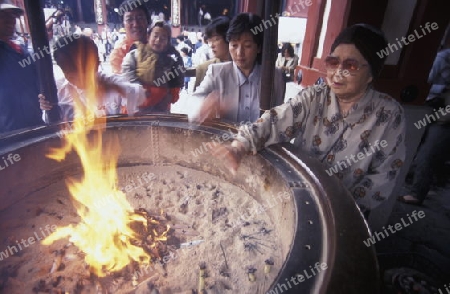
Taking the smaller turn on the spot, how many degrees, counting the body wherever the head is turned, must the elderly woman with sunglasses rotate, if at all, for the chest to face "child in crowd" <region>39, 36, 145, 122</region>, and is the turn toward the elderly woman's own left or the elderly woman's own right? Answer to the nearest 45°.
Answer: approximately 45° to the elderly woman's own right

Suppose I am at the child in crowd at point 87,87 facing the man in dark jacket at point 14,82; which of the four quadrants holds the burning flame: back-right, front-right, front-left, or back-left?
back-left

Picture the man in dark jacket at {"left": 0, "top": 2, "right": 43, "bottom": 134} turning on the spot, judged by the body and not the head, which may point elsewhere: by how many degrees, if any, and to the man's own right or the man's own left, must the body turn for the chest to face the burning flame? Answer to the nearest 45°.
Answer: approximately 45° to the man's own right

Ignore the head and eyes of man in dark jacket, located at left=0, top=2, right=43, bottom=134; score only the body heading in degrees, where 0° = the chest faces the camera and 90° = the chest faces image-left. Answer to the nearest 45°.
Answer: approximately 315°

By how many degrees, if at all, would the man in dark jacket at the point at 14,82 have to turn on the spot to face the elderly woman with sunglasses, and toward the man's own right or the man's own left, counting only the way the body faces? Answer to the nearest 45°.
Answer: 0° — they already face them

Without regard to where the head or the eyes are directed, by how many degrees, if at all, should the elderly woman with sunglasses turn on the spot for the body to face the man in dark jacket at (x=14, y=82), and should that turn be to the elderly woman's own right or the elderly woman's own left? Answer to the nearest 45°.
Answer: approximately 45° to the elderly woman's own right
